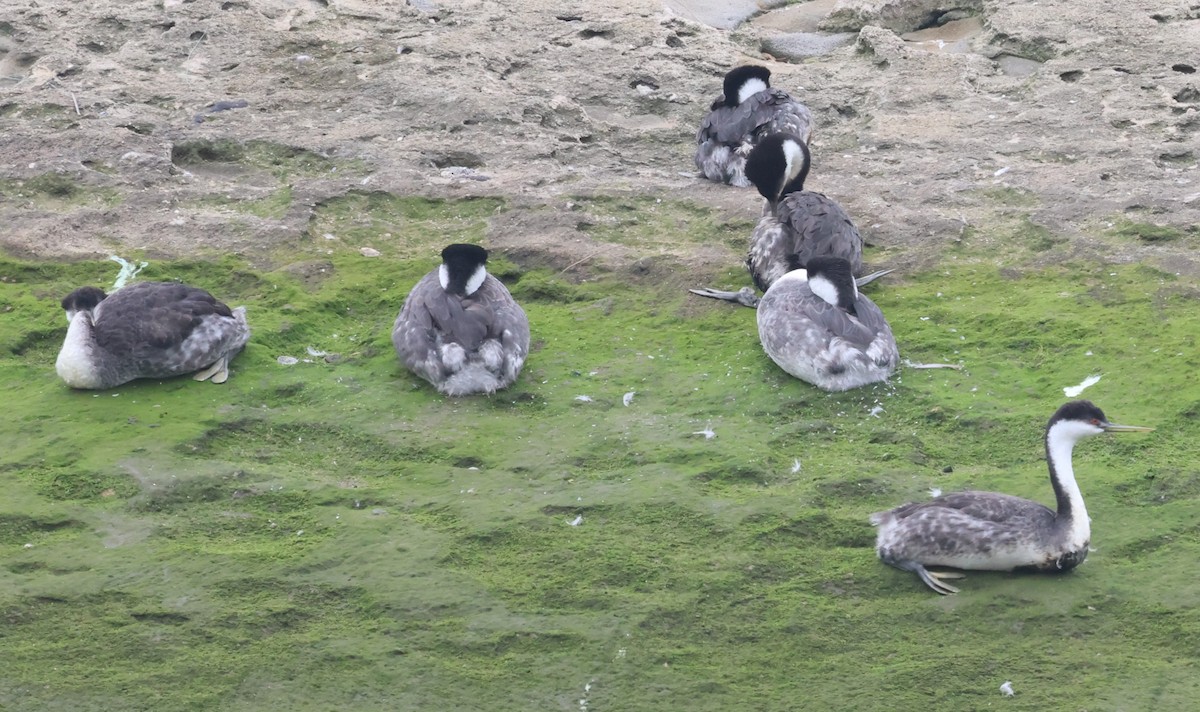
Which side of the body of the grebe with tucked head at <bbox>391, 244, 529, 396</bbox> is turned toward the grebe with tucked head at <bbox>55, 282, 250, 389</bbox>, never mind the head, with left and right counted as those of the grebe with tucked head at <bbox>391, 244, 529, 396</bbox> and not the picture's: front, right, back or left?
left

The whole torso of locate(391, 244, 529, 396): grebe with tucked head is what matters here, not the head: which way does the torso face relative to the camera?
away from the camera

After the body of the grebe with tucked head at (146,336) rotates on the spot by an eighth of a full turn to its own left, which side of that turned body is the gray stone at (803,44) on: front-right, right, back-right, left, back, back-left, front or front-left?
back

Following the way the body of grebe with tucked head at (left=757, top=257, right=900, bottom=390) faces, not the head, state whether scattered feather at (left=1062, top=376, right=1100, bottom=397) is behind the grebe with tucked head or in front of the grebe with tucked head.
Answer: behind

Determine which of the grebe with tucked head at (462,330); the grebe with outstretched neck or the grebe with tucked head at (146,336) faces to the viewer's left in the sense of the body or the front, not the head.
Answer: the grebe with tucked head at (146,336)

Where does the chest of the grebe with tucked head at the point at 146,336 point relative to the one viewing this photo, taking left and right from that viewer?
facing to the left of the viewer

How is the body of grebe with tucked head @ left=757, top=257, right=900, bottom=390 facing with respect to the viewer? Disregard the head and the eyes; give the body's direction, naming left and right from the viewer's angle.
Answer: facing away from the viewer and to the left of the viewer

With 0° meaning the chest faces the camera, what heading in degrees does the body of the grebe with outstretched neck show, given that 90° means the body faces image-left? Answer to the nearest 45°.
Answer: approximately 270°

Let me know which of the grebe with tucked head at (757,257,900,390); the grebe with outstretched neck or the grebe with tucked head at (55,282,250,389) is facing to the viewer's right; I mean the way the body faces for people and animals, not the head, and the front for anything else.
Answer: the grebe with outstretched neck

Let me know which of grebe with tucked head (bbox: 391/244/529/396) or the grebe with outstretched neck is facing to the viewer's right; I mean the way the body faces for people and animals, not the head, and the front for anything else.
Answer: the grebe with outstretched neck

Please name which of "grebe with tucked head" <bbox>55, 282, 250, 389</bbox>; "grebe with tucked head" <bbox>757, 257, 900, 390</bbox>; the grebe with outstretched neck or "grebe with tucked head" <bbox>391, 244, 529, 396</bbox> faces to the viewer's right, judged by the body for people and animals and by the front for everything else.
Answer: the grebe with outstretched neck

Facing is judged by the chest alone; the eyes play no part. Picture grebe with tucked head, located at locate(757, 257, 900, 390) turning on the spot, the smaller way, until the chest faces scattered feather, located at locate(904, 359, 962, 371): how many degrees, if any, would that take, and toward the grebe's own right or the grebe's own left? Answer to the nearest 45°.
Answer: approximately 135° to the grebe's own right

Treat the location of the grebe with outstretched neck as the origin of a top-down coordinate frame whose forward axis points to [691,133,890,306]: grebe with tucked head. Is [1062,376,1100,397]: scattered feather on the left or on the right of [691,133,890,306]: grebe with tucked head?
right
